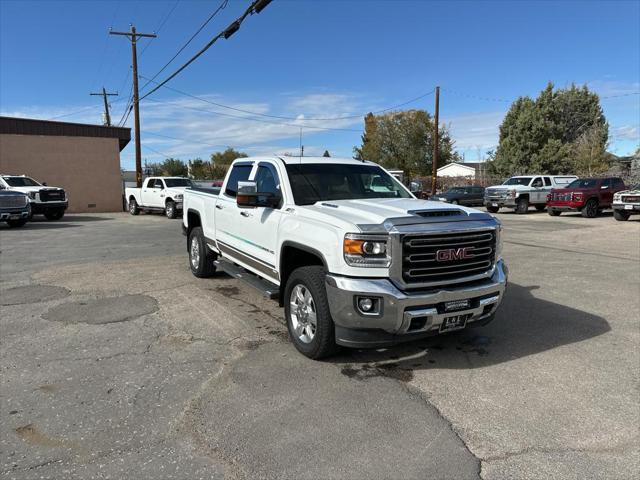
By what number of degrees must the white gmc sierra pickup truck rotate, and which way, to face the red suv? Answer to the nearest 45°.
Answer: approximately 90° to its left

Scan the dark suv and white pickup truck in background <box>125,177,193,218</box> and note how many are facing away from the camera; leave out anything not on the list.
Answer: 0

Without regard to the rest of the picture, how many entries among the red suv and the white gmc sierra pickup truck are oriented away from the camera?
0

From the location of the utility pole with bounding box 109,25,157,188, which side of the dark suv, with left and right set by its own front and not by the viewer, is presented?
front

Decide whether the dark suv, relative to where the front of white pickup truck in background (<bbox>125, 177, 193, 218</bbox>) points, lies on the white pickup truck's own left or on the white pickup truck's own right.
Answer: on the white pickup truck's own left

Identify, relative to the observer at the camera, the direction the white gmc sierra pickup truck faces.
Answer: facing the viewer and to the right of the viewer

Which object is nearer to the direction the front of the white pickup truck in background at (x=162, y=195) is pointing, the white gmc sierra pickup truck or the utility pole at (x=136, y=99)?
the white gmc sierra pickup truck

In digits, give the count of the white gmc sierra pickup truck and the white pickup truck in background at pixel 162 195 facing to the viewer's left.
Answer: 0

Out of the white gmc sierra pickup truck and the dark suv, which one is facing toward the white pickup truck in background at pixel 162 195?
the dark suv

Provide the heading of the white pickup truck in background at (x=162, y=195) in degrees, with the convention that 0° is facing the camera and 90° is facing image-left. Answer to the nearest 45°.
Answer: approximately 315°

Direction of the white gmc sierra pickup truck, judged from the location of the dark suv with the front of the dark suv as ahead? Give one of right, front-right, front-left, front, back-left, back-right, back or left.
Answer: front-left

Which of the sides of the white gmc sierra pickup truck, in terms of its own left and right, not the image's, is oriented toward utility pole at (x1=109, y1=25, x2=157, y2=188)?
back

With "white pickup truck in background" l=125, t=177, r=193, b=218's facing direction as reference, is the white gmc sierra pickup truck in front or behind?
in front

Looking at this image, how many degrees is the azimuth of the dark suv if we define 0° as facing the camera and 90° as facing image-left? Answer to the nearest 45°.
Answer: approximately 45°

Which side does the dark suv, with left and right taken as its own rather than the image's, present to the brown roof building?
front
